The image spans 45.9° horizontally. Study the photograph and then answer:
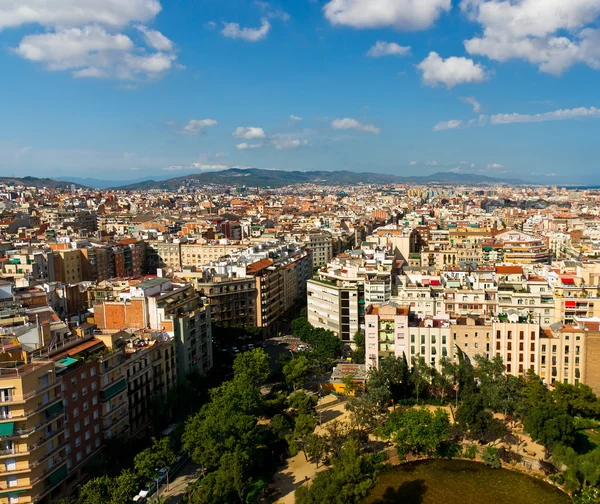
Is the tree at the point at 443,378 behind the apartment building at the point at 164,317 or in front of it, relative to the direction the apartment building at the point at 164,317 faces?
in front

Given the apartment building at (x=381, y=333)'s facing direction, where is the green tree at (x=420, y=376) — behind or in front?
in front

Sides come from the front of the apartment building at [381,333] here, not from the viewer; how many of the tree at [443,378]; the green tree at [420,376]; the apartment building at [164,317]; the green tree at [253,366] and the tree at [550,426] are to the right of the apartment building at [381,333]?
2

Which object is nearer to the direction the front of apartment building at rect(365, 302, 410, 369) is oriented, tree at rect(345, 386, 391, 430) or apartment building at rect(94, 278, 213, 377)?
the tree

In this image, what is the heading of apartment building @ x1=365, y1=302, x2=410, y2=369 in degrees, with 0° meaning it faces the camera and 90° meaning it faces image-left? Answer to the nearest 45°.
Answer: approximately 0°

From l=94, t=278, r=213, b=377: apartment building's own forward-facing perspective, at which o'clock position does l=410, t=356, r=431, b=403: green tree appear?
The green tree is roughly at 11 o'clock from the apartment building.

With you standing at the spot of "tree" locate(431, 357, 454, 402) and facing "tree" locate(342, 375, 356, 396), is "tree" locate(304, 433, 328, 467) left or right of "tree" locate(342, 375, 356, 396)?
left

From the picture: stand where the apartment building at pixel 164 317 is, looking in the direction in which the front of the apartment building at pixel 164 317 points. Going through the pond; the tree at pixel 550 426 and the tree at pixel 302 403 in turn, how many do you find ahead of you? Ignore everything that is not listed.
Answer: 3

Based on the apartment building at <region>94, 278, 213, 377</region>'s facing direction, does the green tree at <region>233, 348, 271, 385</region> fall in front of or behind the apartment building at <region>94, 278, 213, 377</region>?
in front

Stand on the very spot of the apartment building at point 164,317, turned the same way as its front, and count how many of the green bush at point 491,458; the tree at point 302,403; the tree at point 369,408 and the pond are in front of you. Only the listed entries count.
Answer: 4

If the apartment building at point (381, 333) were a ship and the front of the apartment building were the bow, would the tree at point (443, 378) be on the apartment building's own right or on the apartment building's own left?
on the apartment building's own left

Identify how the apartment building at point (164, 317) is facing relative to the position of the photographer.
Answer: facing the viewer and to the right of the viewer

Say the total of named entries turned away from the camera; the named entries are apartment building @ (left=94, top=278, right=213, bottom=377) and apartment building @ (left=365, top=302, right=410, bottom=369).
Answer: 0

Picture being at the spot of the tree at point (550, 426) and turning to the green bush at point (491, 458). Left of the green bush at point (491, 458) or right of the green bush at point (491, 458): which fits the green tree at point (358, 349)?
right

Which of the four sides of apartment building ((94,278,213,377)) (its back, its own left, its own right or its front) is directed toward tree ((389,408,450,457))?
front
